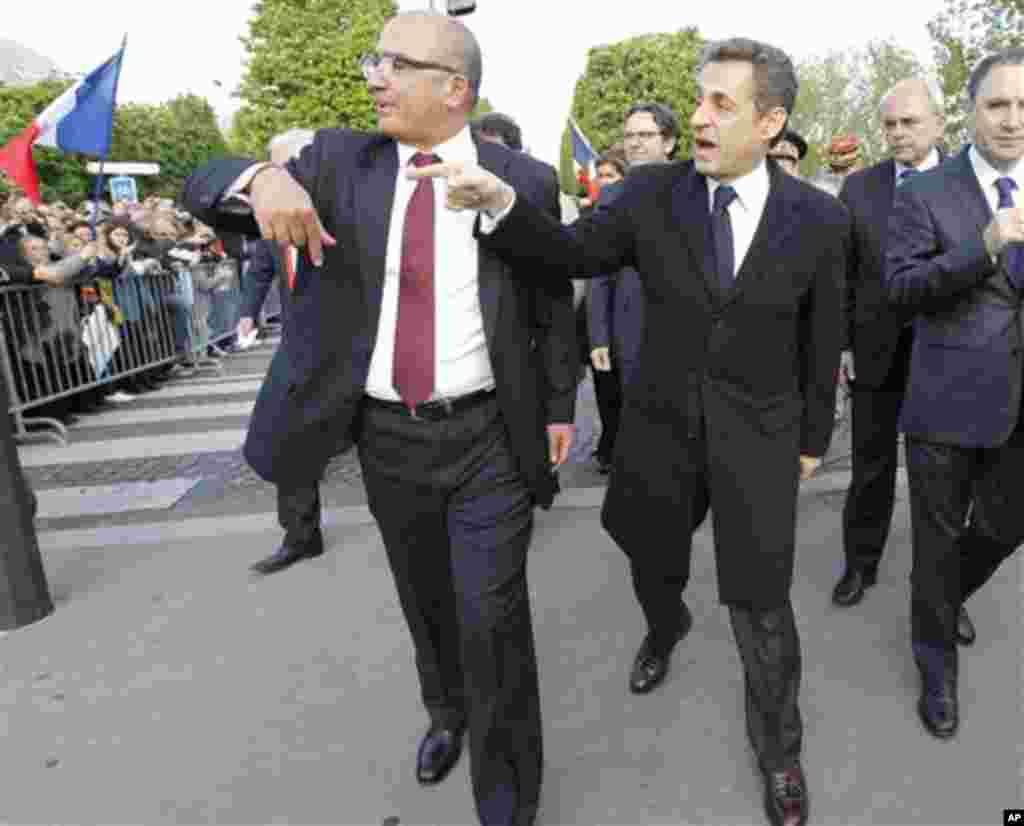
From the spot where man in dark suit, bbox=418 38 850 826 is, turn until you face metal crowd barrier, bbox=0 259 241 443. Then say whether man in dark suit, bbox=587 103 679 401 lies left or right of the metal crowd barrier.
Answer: right

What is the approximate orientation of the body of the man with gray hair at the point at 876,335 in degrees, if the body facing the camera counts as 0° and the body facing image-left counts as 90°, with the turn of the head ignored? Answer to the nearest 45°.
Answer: approximately 45°

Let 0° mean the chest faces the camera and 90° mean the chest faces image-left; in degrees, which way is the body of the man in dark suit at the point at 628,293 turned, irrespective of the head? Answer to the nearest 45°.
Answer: approximately 45°

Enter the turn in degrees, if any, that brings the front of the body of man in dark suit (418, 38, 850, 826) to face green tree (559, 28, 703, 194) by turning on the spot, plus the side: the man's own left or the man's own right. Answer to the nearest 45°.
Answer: approximately 180°

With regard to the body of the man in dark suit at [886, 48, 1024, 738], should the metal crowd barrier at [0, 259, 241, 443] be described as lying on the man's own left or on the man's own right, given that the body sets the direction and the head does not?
on the man's own right

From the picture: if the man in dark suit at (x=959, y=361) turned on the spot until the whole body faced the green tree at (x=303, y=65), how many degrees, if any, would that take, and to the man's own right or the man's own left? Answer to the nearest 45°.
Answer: approximately 135° to the man's own right

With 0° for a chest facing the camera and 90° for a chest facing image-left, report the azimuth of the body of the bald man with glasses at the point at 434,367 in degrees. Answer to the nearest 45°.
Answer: approximately 0°

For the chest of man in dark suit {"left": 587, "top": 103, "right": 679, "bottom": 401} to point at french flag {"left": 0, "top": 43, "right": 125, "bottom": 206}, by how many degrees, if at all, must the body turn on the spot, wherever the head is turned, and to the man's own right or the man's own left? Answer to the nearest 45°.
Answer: approximately 90° to the man's own right

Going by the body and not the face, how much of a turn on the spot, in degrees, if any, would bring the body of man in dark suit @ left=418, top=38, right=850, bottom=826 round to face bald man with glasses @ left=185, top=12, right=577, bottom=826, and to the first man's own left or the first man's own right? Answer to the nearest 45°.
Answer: approximately 90° to the first man's own right

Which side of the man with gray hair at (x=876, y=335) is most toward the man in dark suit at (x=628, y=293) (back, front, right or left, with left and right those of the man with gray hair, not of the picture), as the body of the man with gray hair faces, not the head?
right

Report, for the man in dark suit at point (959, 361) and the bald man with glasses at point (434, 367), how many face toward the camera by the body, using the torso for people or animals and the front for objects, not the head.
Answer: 2

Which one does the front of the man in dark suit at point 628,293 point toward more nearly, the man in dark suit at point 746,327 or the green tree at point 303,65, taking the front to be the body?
the man in dark suit
